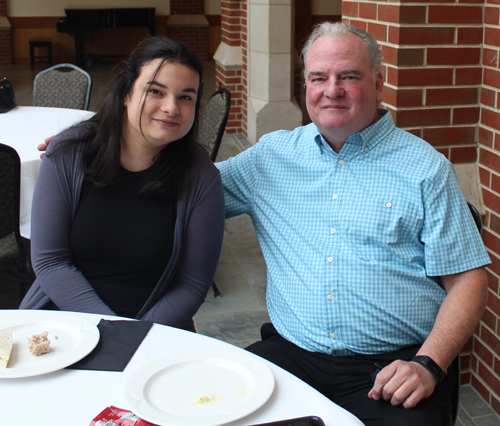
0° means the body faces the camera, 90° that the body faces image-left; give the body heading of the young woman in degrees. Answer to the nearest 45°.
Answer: approximately 0°

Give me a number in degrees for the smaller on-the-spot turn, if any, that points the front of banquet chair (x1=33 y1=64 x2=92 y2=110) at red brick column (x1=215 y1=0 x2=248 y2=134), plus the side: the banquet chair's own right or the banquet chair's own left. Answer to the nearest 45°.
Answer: approximately 135° to the banquet chair's own left

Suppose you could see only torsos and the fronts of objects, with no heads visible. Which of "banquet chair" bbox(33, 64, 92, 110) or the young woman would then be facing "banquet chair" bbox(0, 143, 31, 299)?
"banquet chair" bbox(33, 64, 92, 110)

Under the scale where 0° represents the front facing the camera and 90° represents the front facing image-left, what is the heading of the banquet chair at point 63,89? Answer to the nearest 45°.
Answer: approximately 0°

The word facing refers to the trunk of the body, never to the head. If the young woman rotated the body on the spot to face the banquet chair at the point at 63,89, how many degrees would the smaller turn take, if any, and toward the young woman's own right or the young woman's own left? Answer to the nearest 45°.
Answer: approximately 180°

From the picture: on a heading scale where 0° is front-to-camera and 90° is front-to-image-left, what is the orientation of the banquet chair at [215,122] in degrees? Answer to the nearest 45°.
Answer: approximately 45°

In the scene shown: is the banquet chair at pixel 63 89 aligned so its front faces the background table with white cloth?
yes

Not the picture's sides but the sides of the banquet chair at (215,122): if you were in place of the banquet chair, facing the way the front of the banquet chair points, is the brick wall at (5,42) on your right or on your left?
on your right

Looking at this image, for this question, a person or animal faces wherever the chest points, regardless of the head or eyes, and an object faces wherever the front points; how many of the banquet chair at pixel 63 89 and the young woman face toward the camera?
2

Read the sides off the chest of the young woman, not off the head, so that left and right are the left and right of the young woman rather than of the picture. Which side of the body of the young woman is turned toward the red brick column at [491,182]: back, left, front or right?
left

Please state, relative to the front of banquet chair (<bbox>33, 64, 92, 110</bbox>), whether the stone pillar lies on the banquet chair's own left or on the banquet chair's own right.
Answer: on the banquet chair's own left
